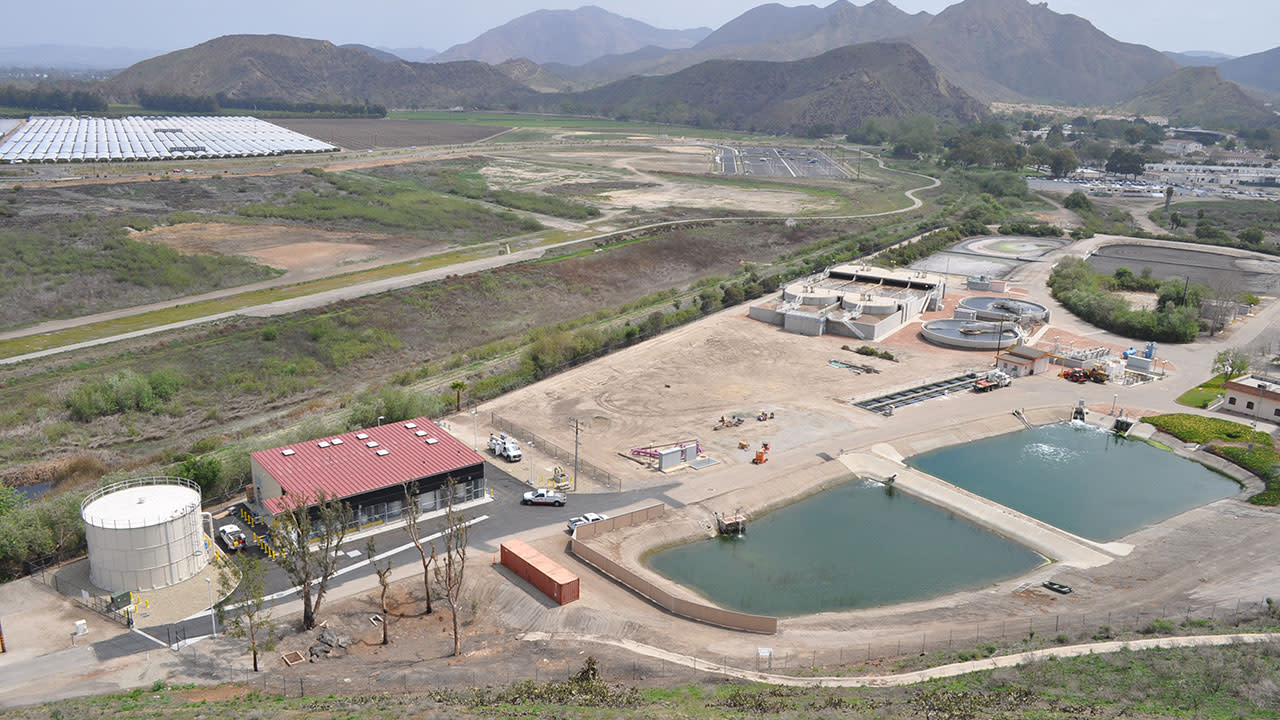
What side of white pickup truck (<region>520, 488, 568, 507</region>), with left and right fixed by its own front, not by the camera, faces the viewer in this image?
left

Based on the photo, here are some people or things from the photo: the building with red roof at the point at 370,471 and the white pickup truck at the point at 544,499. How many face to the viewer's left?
1

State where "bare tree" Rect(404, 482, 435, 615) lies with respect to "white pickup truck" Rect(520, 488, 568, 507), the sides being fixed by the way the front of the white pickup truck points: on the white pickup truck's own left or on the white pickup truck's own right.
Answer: on the white pickup truck's own left

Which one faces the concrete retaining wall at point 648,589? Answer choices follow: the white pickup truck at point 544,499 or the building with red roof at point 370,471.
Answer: the building with red roof

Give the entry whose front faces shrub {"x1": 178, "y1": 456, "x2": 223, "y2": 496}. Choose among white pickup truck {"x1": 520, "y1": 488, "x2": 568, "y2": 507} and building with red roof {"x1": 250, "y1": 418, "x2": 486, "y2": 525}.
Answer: the white pickup truck

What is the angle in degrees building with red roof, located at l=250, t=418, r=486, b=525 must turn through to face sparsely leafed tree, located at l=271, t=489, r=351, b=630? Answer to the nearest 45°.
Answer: approximately 45° to its right

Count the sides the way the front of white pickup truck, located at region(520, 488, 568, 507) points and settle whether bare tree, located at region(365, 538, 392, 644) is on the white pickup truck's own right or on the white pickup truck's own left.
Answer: on the white pickup truck's own left

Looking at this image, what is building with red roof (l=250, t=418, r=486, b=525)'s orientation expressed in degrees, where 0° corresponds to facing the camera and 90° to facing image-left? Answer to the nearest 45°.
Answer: approximately 315°

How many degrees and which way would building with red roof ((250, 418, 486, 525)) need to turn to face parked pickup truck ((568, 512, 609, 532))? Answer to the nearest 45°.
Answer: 0° — it already faces it

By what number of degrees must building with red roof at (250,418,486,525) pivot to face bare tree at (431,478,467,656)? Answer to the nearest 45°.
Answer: approximately 45° to its right

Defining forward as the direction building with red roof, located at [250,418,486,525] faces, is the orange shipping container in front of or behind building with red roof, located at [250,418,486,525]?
in front

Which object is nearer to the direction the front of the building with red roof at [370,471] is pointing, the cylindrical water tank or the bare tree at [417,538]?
the bare tree

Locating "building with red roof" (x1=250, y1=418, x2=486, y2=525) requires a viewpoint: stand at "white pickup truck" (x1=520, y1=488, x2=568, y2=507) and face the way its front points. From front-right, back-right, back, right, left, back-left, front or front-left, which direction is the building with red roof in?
front
